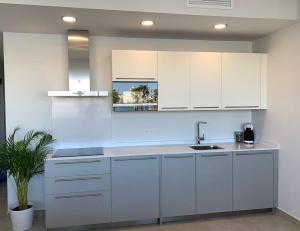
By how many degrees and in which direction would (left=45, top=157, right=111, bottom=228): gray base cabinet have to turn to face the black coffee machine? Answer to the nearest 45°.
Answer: approximately 90° to its left

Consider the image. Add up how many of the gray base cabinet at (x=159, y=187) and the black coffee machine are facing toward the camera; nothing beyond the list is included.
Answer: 2

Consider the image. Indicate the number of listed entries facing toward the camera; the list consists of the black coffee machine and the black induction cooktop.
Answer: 2

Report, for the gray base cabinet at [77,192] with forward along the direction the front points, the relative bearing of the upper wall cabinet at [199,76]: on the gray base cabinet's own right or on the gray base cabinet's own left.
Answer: on the gray base cabinet's own left

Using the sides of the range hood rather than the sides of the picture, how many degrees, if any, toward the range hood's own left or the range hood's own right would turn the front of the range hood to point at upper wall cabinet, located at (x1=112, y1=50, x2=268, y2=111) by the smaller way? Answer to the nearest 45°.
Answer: approximately 90° to the range hood's own left

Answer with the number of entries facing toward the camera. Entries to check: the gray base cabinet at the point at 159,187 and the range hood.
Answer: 2

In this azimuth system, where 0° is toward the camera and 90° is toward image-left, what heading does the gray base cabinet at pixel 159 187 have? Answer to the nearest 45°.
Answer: approximately 0°

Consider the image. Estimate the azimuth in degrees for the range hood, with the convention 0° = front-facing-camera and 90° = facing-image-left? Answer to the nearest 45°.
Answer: approximately 0°

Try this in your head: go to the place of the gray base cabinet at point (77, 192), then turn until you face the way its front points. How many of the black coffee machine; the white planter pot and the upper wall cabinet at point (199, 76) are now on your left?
2
